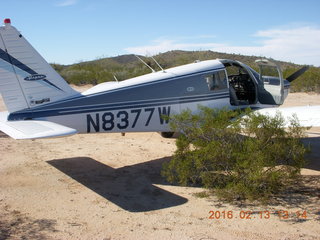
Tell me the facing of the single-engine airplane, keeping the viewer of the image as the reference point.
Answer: facing away from the viewer and to the right of the viewer

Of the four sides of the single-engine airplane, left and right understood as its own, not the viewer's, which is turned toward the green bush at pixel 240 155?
right
